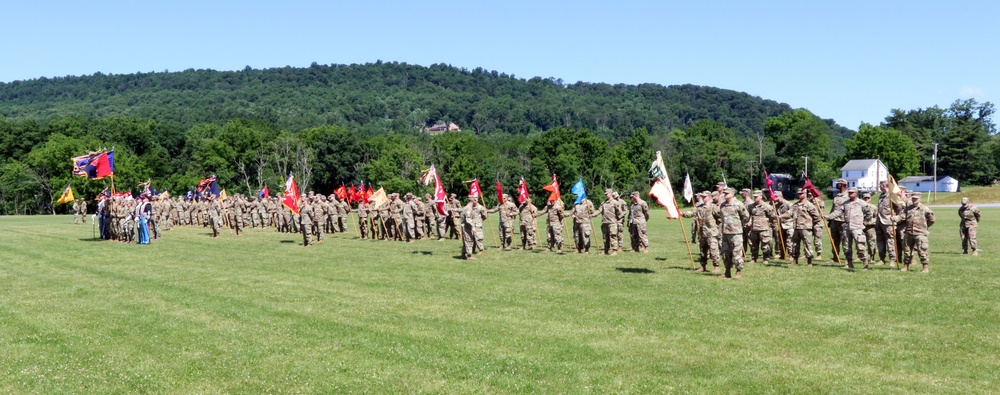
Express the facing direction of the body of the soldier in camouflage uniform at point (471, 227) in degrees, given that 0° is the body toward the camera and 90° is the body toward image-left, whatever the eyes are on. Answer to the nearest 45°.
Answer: approximately 45°

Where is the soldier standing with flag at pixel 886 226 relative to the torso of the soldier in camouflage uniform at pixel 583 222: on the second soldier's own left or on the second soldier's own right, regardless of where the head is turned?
on the second soldier's own left

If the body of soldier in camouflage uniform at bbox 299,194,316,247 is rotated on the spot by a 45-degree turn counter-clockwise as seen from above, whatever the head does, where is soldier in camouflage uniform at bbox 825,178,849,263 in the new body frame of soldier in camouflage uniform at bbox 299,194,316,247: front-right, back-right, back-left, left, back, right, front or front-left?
front-left

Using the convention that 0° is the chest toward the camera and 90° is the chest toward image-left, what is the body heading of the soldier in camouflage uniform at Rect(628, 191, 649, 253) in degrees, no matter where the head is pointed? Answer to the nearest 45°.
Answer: approximately 45°
